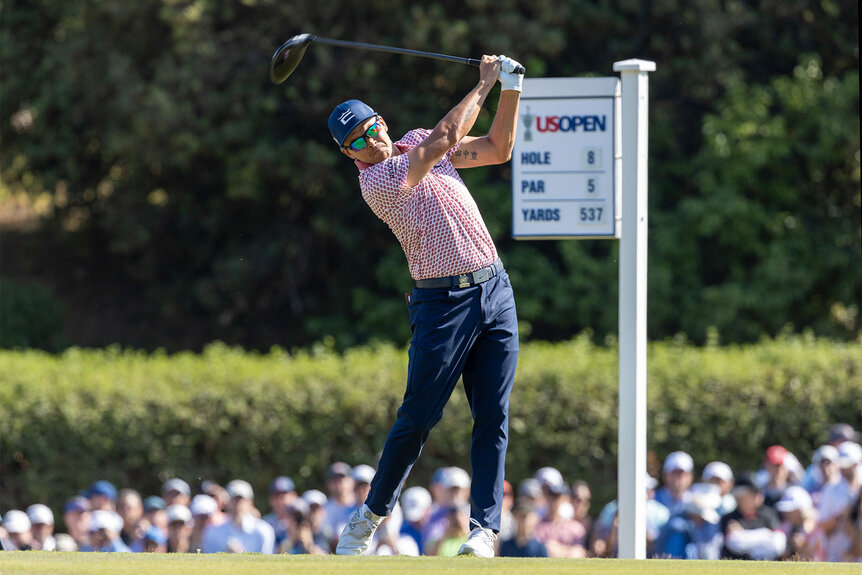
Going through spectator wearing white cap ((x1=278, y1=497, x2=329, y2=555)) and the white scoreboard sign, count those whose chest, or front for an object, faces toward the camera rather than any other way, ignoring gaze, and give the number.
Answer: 2

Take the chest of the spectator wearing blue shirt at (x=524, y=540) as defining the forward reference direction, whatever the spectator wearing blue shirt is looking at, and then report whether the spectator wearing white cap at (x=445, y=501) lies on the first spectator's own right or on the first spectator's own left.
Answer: on the first spectator's own right

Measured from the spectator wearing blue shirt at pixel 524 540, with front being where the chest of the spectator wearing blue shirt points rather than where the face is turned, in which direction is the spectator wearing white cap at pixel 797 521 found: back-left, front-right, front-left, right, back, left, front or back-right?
left

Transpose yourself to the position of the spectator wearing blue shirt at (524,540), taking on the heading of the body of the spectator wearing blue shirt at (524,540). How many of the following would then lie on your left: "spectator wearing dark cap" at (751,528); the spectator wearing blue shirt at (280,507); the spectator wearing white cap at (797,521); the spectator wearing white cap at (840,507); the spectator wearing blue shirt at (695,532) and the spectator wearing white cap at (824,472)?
5

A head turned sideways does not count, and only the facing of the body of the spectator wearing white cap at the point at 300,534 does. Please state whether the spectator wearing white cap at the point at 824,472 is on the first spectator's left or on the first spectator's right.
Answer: on the first spectator's left

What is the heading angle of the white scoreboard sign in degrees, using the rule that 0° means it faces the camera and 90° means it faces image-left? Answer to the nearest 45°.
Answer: approximately 0°

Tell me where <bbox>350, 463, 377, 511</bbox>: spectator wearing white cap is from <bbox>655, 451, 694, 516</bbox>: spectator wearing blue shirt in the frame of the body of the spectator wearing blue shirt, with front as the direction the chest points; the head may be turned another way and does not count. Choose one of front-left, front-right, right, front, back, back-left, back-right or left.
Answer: right

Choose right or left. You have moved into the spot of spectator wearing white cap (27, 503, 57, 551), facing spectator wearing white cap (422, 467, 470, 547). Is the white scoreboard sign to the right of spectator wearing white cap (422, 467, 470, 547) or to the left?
right

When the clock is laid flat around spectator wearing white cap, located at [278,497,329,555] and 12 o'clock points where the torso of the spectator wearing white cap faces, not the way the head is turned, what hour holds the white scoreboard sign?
The white scoreboard sign is roughly at 11 o'clock from the spectator wearing white cap.

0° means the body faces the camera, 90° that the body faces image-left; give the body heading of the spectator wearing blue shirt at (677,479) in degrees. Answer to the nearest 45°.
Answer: approximately 0°
